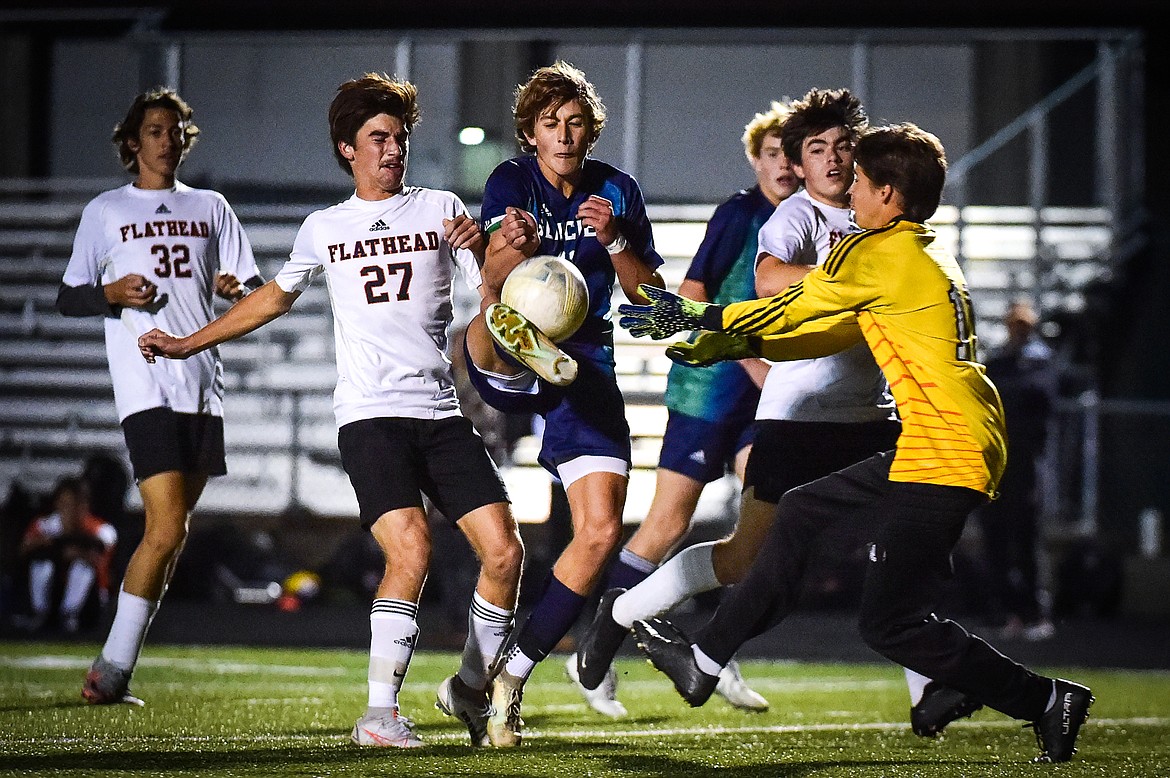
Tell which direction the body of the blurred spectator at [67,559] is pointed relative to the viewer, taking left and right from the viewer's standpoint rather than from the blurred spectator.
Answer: facing the viewer

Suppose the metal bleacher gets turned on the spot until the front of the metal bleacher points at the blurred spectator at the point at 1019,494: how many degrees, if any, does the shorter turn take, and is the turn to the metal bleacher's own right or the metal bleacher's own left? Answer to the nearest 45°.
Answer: approximately 45° to the metal bleacher's own left

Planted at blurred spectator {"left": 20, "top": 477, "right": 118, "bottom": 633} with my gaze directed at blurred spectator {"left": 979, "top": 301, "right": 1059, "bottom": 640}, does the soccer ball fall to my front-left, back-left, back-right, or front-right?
front-right

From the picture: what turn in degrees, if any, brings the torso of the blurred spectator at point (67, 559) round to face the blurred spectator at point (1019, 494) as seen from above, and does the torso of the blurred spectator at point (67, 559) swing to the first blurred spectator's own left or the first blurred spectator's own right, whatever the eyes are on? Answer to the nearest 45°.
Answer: approximately 90° to the first blurred spectator's own left

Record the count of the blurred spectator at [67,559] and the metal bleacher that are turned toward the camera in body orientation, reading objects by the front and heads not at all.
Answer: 2

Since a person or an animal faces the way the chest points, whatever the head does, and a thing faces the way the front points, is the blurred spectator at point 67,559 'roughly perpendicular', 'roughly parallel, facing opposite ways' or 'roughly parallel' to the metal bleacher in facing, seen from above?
roughly parallel

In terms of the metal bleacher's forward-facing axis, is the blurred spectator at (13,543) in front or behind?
in front

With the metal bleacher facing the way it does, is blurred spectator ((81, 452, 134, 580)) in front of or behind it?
in front

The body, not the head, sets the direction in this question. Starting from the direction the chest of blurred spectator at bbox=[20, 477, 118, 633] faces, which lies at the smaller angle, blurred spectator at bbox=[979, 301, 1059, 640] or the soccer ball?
the soccer ball

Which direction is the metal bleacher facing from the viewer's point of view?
toward the camera
